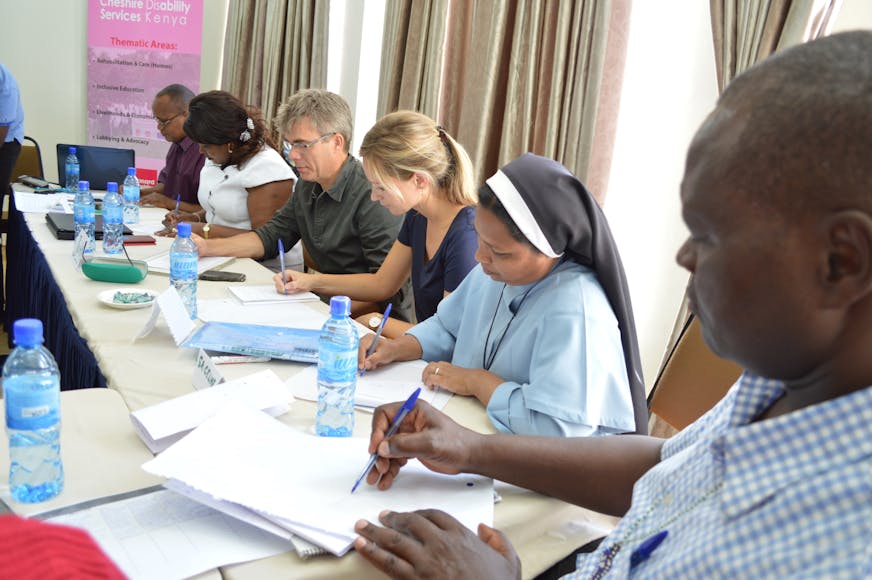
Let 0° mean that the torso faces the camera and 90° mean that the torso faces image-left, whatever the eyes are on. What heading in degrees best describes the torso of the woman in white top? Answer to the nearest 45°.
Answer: approximately 45°

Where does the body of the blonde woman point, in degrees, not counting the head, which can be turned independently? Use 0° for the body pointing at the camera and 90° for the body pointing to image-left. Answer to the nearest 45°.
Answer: approximately 45°

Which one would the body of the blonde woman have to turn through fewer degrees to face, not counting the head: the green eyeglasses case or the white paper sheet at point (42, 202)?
the green eyeglasses case

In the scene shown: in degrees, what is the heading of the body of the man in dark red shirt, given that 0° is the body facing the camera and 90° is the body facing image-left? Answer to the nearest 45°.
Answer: approximately 45°

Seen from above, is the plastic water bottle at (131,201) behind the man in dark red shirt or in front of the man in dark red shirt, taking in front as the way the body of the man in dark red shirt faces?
in front

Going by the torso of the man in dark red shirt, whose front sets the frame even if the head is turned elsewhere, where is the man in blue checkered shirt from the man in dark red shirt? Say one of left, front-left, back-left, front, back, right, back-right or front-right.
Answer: front-left

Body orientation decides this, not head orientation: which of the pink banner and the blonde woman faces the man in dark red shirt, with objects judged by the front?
the pink banner

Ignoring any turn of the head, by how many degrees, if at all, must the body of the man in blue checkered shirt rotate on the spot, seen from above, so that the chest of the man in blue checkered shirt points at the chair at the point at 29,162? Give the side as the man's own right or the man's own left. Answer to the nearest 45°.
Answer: approximately 45° to the man's own right

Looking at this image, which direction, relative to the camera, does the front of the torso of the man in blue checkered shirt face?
to the viewer's left
